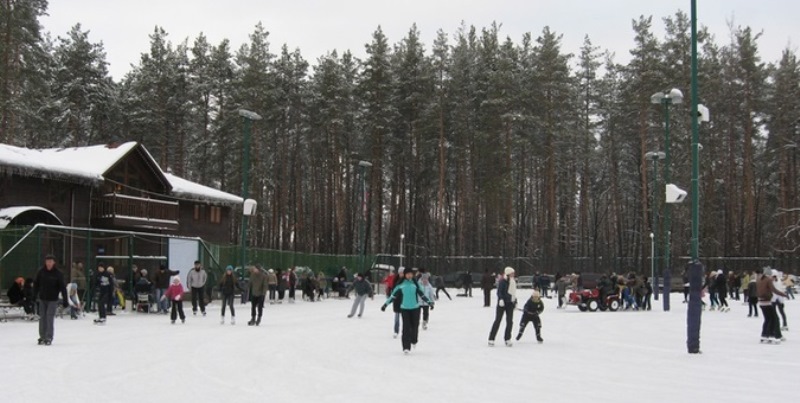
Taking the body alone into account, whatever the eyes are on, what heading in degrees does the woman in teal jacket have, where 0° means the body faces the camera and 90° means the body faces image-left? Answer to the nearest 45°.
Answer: approximately 0°

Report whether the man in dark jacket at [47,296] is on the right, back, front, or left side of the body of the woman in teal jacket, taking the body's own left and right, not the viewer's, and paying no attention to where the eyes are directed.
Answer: right

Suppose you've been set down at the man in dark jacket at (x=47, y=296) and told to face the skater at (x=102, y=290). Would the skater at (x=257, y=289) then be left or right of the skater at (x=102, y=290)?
right

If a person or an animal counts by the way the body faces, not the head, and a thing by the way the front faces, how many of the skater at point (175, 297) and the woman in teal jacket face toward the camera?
2

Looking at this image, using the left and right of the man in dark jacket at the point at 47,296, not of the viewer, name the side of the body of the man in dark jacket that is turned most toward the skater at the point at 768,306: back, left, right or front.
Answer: left
